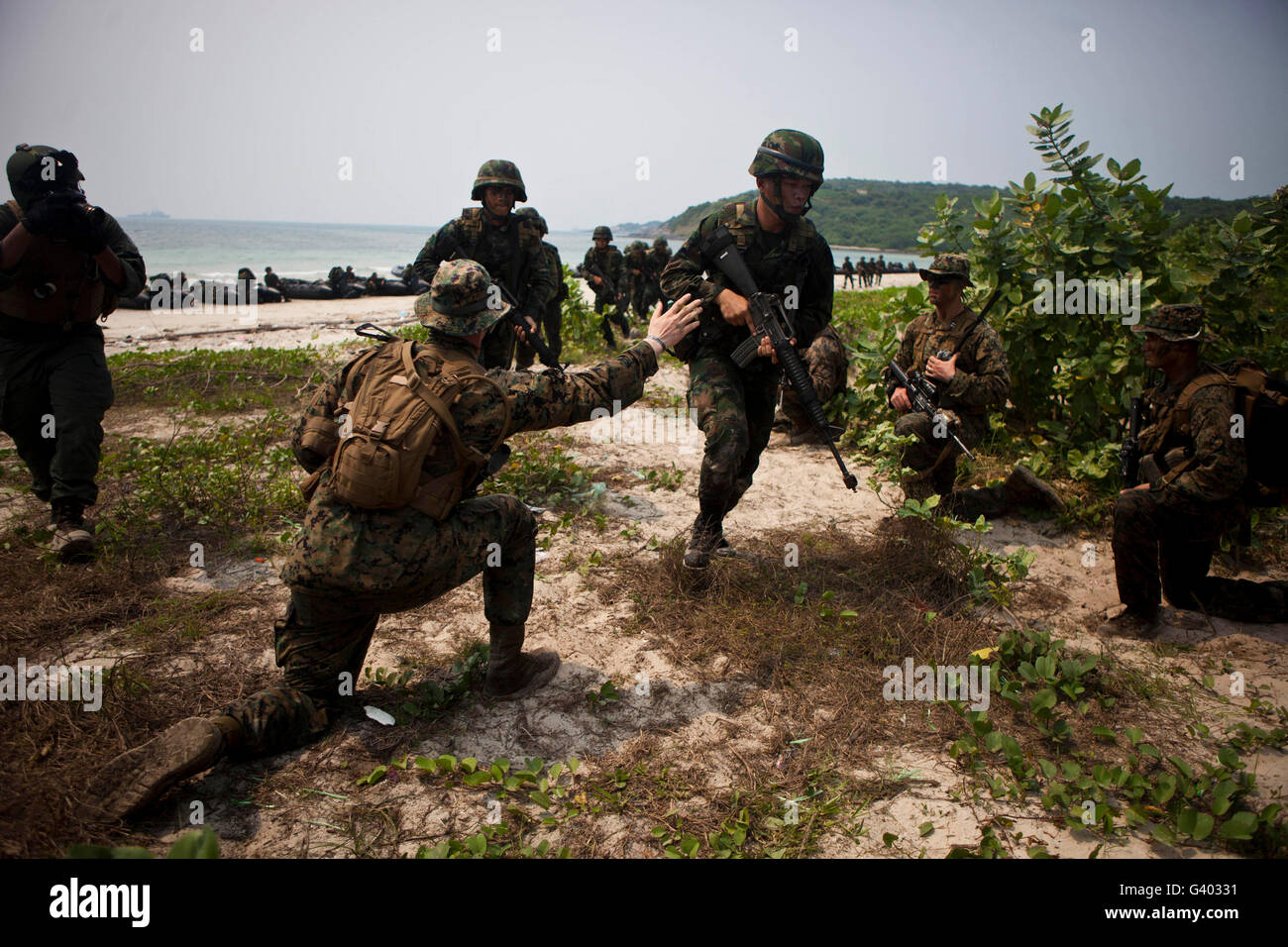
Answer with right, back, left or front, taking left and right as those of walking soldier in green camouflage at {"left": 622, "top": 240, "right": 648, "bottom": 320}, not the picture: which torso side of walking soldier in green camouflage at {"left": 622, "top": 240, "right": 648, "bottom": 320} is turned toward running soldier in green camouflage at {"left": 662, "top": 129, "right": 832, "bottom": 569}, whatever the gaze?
front

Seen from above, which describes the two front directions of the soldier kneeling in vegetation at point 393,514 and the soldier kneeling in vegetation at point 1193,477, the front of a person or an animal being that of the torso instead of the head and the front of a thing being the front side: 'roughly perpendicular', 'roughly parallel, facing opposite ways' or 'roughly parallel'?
roughly perpendicular

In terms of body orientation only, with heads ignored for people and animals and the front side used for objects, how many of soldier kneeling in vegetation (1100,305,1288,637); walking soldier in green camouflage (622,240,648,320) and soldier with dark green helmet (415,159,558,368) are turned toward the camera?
2

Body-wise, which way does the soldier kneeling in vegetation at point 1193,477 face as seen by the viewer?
to the viewer's left

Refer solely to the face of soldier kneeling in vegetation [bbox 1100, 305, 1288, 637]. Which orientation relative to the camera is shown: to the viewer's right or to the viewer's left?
to the viewer's left

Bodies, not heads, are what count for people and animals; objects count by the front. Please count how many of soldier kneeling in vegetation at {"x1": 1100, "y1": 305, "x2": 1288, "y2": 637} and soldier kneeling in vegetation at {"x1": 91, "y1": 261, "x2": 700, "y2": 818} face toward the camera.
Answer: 0

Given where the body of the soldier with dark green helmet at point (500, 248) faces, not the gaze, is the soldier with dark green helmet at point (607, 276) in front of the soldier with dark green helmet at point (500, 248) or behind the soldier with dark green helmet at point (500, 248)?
behind
